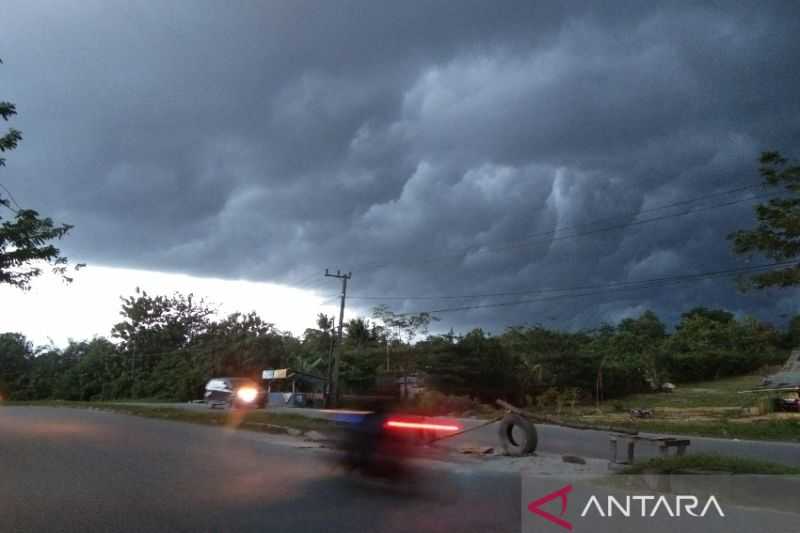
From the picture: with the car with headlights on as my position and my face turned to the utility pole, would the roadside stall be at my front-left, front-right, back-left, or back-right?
front-left

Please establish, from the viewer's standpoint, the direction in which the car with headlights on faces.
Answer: facing the viewer and to the right of the viewer

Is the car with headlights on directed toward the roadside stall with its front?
no

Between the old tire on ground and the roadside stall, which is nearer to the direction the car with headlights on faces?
the old tire on ground

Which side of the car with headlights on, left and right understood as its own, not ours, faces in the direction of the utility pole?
left

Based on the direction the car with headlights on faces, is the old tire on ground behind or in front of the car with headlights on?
in front

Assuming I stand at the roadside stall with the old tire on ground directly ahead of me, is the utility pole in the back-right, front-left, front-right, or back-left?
front-left

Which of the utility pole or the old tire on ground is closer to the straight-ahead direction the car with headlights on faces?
the old tire on ground
